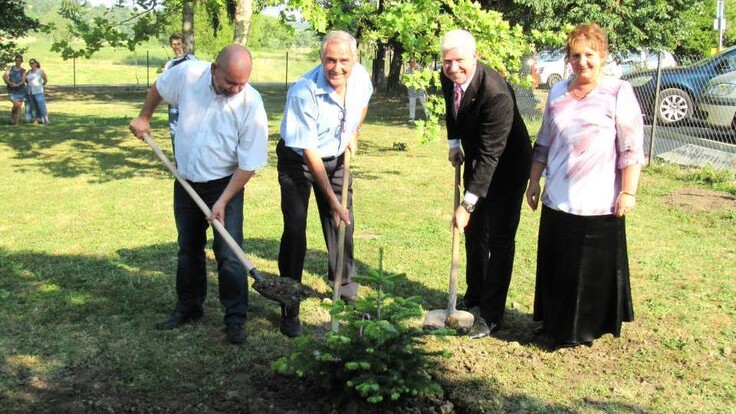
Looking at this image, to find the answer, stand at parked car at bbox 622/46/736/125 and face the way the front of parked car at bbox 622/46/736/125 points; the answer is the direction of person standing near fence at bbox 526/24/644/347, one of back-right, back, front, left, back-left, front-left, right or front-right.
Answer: left

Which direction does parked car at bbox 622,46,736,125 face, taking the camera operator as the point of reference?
facing to the left of the viewer

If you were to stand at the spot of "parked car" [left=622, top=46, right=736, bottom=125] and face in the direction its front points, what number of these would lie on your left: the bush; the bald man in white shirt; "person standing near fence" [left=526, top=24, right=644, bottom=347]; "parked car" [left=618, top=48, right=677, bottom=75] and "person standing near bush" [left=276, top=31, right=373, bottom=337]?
4

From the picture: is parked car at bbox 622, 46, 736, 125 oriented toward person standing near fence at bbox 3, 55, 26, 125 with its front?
yes

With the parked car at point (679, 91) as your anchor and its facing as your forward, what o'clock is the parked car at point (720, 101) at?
the parked car at point (720, 101) is roughly at 8 o'clock from the parked car at point (679, 91).

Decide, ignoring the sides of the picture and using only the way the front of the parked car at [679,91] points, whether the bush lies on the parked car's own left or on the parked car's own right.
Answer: on the parked car's own left

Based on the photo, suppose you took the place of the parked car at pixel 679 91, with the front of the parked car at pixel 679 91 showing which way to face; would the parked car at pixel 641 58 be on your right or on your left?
on your right

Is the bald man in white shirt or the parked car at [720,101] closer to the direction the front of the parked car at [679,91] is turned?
the bald man in white shirt

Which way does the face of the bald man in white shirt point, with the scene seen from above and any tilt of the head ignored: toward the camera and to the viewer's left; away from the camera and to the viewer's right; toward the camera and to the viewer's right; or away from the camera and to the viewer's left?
toward the camera and to the viewer's right

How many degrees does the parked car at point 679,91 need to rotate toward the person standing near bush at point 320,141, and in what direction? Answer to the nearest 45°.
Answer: approximately 90° to its left

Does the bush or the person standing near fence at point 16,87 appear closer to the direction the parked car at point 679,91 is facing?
the person standing near fence
